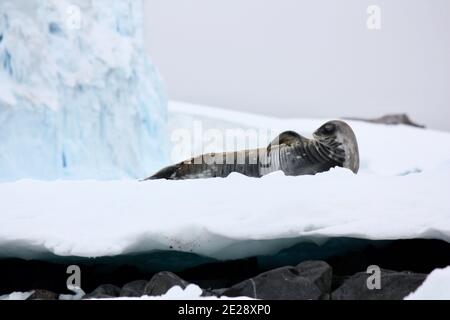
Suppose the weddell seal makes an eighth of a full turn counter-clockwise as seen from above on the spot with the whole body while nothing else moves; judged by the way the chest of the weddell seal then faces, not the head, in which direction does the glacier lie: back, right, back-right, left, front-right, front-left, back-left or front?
left

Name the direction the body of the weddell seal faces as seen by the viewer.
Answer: to the viewer's right

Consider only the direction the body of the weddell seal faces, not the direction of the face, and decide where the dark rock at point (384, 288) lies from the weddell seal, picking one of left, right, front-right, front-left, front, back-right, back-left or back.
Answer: right

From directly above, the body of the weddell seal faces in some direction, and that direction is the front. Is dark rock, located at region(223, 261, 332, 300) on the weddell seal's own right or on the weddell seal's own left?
on the weddell seal's own right

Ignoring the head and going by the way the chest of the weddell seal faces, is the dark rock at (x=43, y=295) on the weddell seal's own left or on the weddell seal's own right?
on the weddell seal's own right

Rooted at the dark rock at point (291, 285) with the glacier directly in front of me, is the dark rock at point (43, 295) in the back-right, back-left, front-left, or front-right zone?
front-left

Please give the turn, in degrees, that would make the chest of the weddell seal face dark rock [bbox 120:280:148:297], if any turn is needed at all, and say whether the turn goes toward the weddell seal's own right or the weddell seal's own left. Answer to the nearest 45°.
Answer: approximately 90° to the weddell seal's own right

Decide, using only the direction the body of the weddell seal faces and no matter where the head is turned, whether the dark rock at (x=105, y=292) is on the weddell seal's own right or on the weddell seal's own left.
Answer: on the weddell seal's own right
